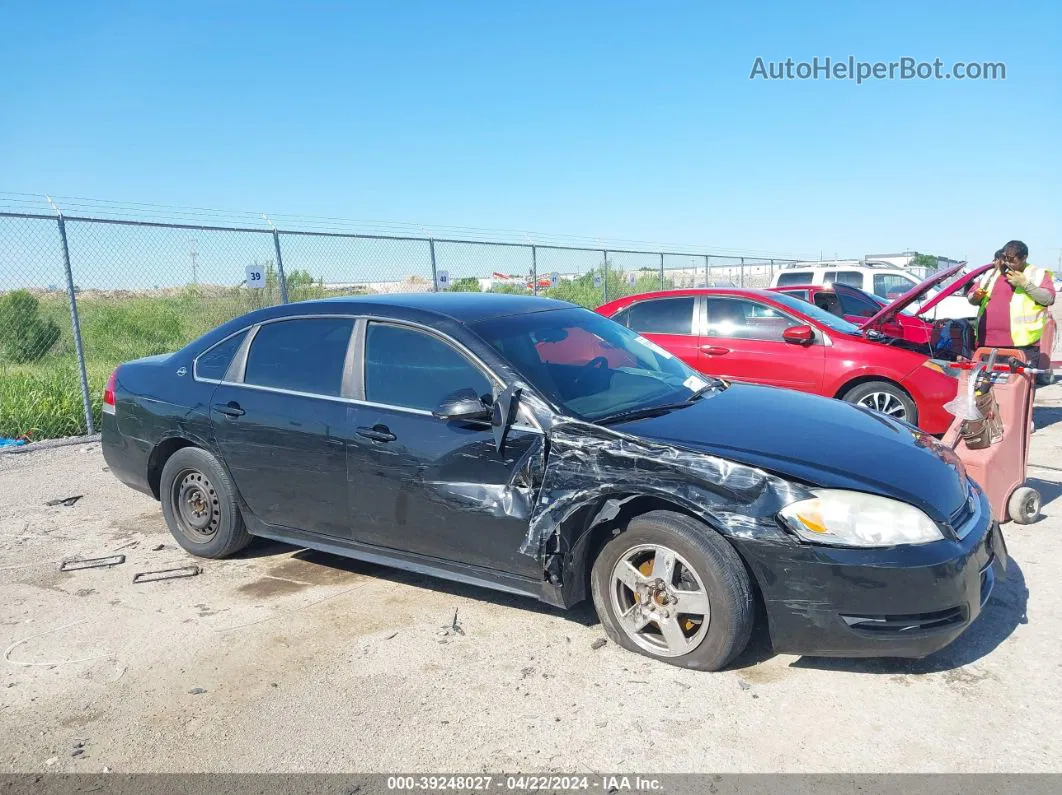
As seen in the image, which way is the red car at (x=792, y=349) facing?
to the viewer's right

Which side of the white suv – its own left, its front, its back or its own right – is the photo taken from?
right

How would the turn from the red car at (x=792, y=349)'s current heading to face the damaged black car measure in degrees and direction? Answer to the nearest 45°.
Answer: approximately 90° to its right

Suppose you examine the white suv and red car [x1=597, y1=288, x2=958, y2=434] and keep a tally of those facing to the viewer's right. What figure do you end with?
2

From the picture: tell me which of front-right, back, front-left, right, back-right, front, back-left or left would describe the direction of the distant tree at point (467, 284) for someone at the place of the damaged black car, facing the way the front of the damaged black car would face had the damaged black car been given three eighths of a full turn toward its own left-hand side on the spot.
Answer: front

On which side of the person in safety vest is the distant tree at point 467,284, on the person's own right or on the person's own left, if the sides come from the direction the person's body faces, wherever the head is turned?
on the person's own right

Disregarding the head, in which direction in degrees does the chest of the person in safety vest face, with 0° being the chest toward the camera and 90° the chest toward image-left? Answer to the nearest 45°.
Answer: approximately 45°

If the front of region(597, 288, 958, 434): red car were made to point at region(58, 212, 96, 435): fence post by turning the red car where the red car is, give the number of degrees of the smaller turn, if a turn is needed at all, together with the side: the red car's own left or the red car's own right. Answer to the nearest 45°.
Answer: approximately 180°

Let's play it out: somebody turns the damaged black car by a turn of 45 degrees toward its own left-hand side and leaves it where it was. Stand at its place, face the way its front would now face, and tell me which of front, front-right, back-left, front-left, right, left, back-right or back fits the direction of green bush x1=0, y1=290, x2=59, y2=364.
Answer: back-left

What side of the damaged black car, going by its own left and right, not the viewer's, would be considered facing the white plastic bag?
left

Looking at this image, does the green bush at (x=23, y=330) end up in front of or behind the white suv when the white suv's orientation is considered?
behind

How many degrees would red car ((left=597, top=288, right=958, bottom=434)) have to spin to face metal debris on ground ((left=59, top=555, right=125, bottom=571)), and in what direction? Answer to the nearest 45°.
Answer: approximately 135° to its right
